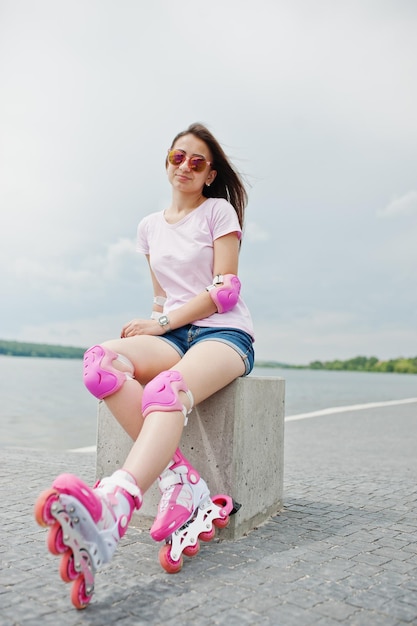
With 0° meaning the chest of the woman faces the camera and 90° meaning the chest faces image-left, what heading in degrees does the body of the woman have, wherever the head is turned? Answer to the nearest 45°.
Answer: approximately 45°
